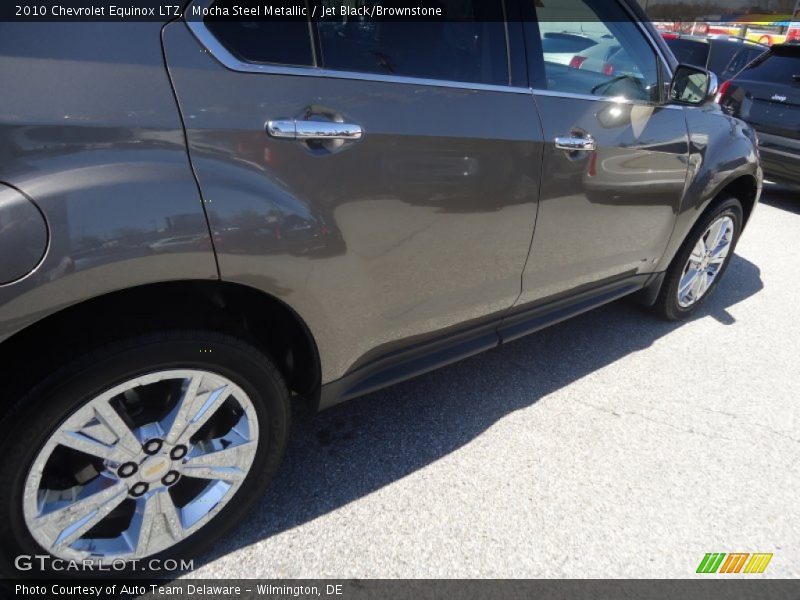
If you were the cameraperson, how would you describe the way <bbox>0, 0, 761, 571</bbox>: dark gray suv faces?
facing away from the viewer and to the right of the viewer

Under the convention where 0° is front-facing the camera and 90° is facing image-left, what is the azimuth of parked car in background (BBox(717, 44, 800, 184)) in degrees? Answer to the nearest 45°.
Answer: approximately 225°

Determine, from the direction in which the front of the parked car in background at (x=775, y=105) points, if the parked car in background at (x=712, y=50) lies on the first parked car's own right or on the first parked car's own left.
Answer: on the first parked car's own left
